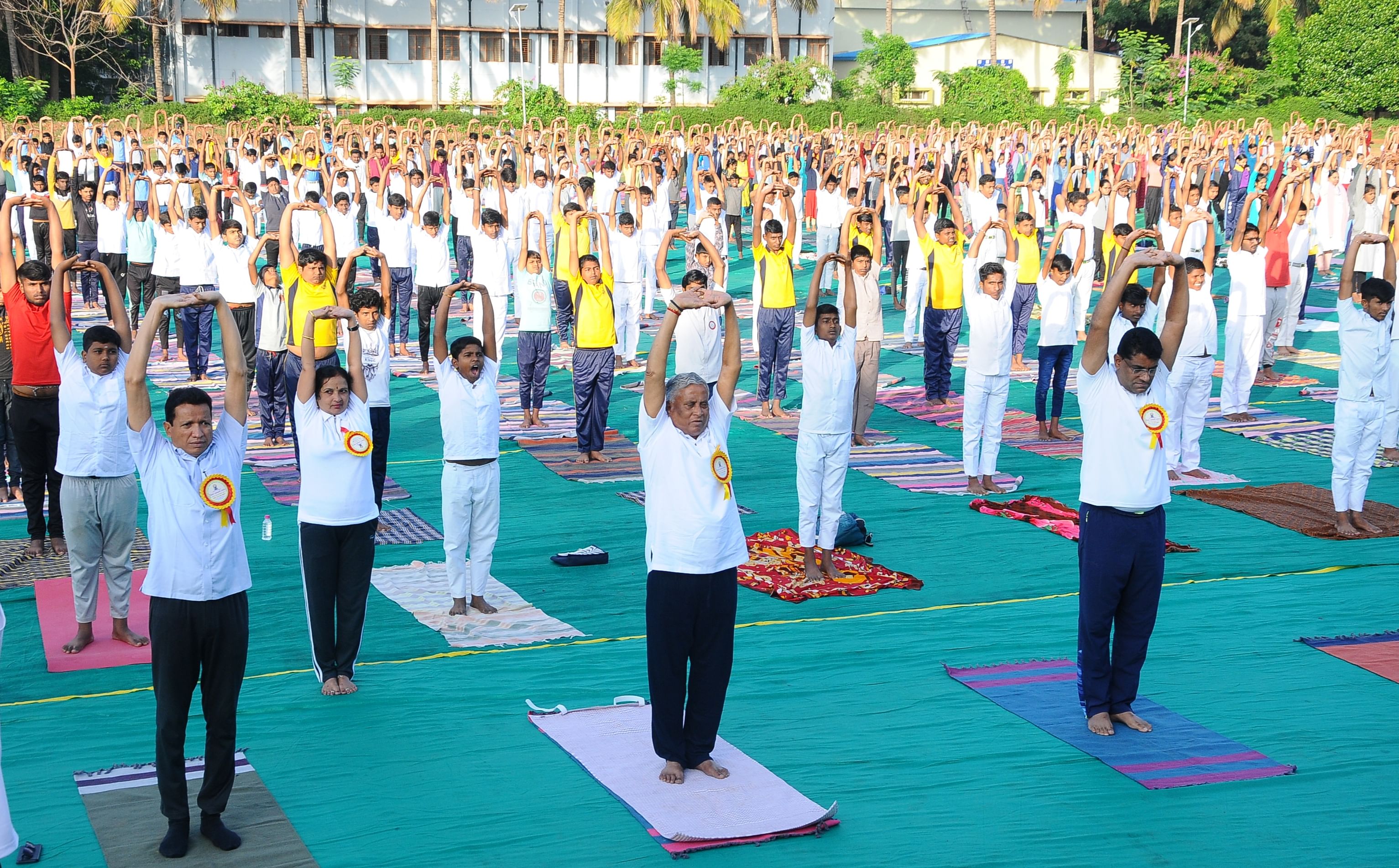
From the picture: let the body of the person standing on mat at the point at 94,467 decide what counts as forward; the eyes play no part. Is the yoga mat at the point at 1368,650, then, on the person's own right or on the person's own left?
on the person's own left

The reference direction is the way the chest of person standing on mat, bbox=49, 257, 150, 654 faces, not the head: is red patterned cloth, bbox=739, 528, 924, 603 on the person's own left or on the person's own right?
on the person's own left

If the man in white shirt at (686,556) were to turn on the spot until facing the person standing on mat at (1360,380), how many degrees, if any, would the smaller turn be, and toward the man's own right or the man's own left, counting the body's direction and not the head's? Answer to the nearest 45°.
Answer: approximately 90° to the man's own left

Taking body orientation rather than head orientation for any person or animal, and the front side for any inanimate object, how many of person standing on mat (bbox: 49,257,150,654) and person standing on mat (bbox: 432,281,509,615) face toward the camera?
2

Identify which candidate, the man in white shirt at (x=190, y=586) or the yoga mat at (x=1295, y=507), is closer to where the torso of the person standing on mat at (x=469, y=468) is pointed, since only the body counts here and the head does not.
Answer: the man in white shirt

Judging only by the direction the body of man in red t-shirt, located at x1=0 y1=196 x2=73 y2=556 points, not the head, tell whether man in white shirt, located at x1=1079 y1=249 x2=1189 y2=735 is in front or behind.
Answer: in front

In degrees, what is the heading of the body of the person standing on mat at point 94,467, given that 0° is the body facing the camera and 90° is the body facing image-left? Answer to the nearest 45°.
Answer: approximately 0°

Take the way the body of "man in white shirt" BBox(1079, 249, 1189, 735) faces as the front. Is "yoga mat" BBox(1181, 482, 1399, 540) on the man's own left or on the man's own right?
on the man's own left
